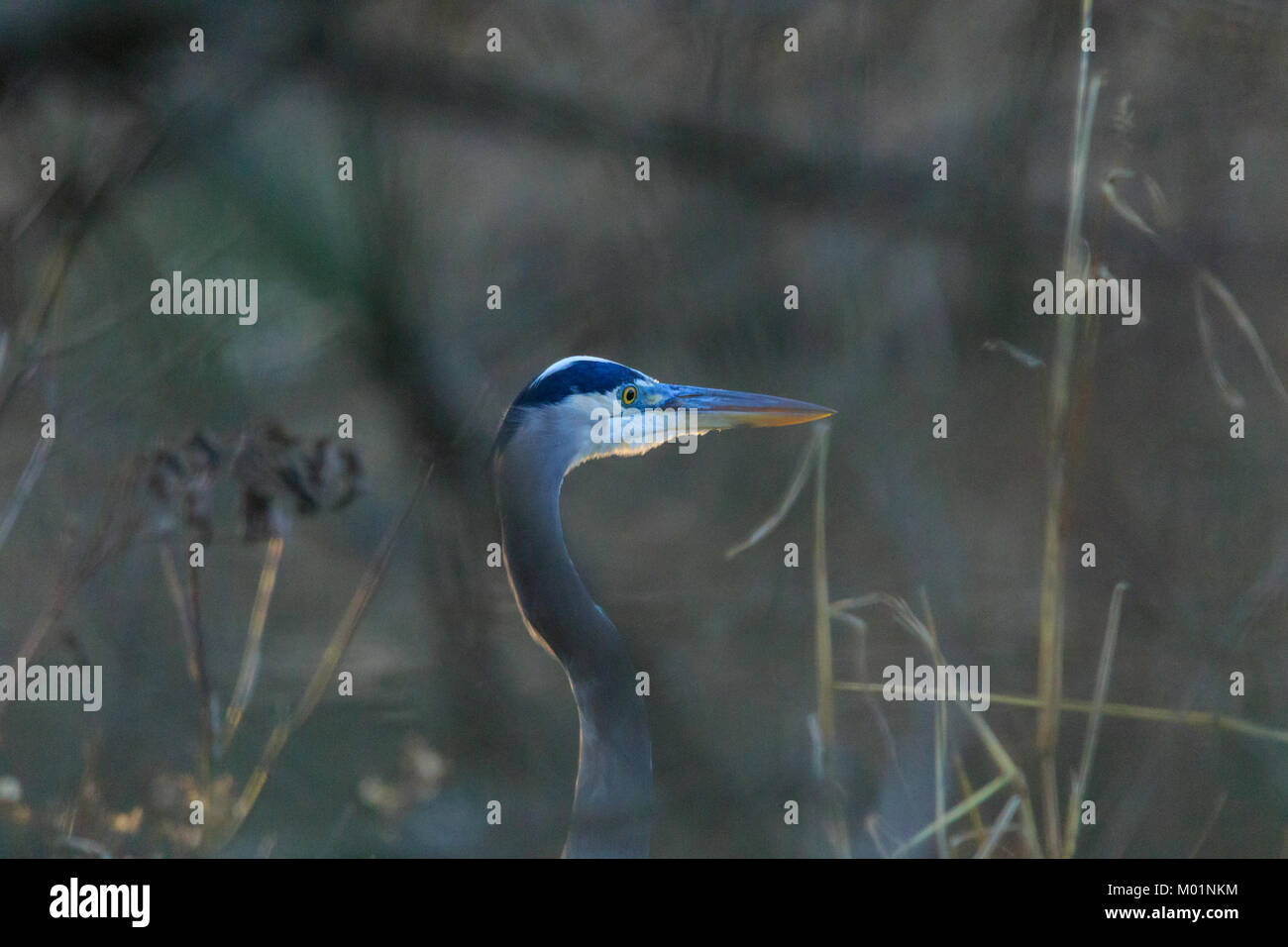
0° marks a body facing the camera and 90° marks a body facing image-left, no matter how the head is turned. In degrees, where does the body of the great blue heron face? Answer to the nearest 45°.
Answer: approximately 270°
